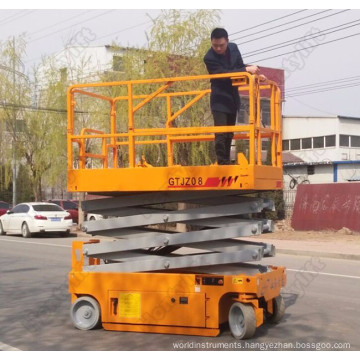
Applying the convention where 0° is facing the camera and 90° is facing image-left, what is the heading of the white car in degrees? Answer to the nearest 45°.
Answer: approximately 135°

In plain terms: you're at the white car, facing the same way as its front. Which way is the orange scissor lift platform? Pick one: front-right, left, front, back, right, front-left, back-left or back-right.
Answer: back-left
